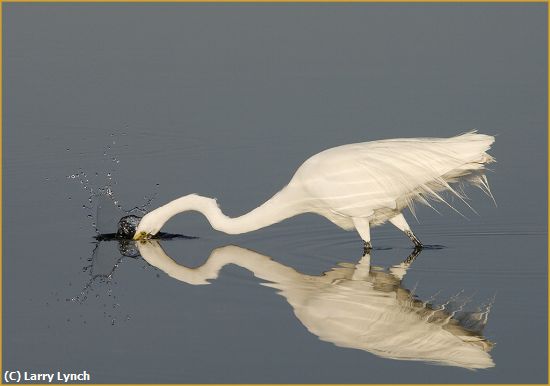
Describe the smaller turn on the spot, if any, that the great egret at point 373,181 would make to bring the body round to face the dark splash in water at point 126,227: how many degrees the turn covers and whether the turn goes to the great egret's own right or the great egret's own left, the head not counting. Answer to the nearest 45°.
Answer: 0° — it already faces it

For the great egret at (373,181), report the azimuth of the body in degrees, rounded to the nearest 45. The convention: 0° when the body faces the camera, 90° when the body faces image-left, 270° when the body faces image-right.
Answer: approximately 90°
